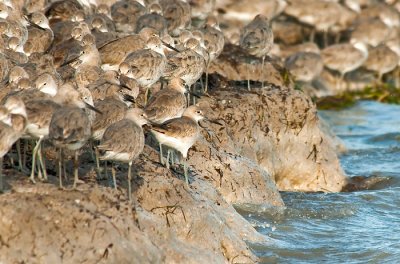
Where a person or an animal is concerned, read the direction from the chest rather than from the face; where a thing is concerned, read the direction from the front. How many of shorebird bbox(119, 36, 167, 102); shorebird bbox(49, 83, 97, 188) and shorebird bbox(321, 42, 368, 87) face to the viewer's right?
2

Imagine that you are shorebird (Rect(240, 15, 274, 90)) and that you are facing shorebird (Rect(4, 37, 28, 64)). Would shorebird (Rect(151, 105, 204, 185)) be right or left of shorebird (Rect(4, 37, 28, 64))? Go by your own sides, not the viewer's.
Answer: left

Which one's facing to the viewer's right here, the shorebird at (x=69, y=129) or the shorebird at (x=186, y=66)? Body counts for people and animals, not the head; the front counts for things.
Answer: the shorebird at (x=186, y=66)

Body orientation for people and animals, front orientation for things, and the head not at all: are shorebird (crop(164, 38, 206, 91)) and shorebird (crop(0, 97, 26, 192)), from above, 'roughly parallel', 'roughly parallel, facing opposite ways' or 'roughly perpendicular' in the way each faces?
roughly parallel

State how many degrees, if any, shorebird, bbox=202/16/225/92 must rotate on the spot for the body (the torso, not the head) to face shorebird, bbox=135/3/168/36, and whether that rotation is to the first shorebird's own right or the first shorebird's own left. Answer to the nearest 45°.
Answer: approximately 135° to the first shorebird's own left
